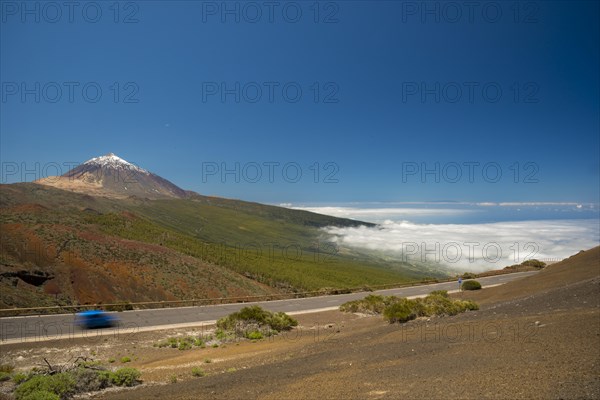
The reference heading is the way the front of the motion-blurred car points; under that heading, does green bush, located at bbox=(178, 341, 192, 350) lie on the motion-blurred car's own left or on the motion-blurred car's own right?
on the motion-blurred car's own right

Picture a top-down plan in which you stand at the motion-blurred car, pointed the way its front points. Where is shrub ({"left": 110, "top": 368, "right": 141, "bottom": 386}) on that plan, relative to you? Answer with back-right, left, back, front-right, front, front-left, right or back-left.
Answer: right

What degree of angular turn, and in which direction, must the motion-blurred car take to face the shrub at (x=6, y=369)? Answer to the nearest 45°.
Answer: approximately 90° to its right

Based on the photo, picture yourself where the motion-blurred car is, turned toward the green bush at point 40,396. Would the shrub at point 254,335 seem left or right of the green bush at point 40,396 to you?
left

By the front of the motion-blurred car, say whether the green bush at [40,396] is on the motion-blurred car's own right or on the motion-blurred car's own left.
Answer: on the motion-blurred car's own right

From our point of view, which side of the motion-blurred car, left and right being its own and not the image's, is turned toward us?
right
